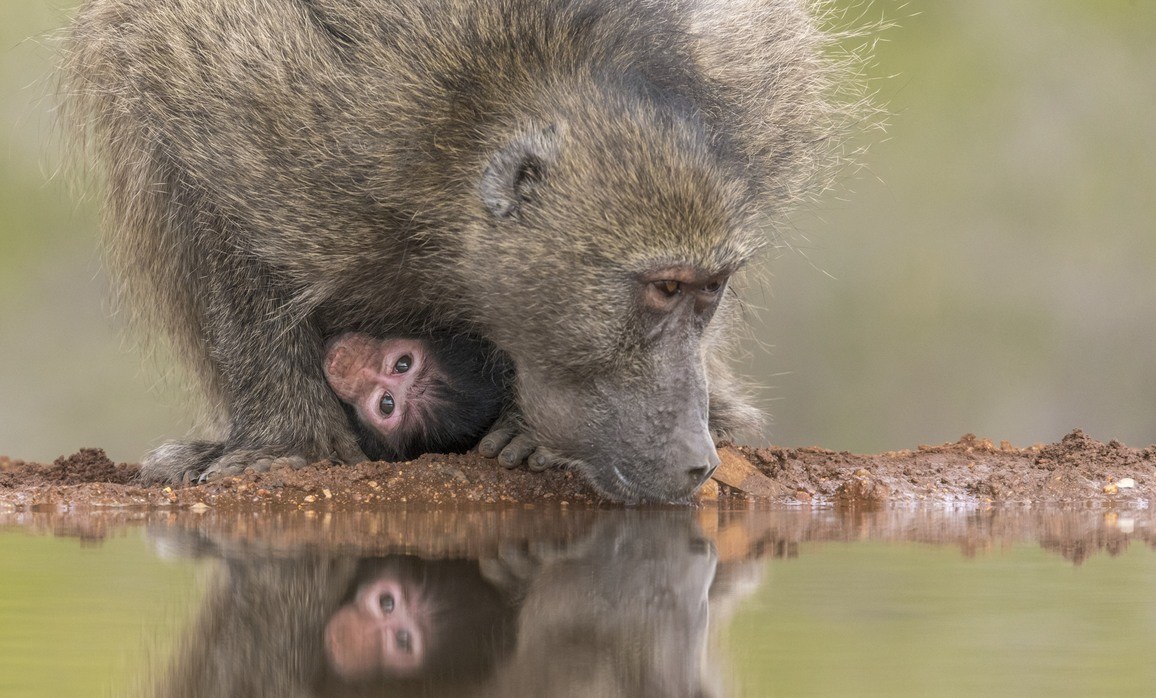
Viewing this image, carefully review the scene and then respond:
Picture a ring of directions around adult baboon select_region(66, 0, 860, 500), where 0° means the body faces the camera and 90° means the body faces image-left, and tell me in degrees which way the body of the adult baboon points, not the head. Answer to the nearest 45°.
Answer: approximately 315°
